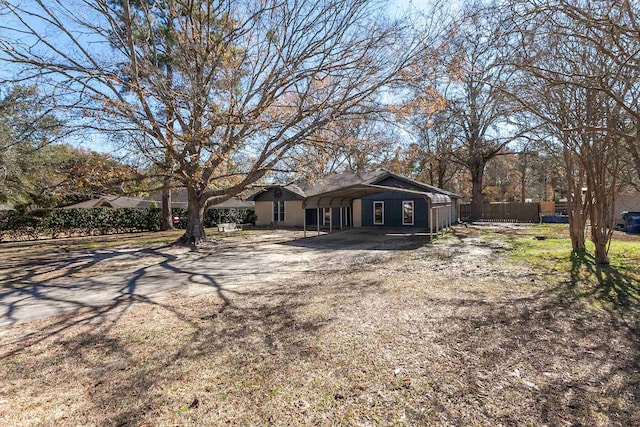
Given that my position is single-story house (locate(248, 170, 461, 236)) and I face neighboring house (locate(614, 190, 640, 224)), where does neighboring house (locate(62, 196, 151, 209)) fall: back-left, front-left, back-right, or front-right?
back-left

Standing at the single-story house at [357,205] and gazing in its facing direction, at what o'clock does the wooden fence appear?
The wooden fence is roughly at 8 o'clock from the single-story house.

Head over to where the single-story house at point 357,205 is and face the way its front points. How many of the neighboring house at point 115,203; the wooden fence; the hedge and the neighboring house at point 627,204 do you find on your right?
2

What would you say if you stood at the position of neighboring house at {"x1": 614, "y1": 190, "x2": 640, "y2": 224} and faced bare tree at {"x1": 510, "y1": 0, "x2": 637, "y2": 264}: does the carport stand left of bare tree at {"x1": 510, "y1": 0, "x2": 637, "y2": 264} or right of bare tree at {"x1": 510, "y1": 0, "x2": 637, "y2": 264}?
right

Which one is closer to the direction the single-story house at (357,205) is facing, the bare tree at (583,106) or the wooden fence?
the bare tree

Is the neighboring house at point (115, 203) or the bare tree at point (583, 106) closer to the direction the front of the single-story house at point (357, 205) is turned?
the bare tree

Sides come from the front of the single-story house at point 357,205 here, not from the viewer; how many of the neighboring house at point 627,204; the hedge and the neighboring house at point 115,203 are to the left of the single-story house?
1

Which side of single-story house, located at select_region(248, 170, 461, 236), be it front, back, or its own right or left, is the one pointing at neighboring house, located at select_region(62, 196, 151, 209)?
right

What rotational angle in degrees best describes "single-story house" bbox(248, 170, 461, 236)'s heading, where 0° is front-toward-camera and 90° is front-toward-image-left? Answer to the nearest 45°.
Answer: approximately 0°

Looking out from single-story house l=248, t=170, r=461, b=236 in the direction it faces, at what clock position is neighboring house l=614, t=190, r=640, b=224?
The neighboring house is roughly at 9 o'clock from the single-story house.
